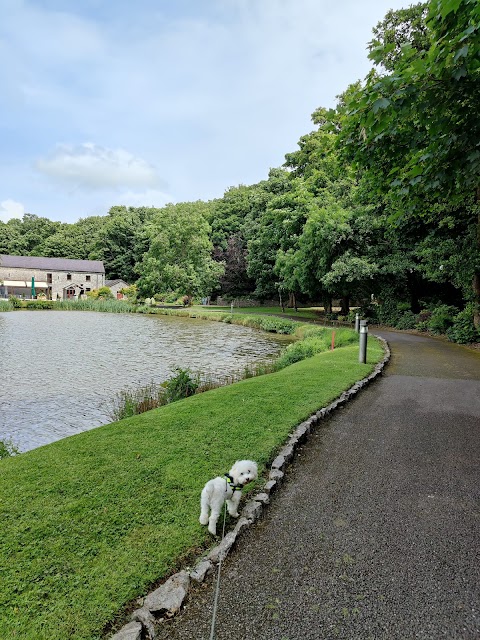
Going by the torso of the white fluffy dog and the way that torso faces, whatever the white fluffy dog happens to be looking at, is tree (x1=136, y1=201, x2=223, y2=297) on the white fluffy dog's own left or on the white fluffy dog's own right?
on the white fluffy dog's own left

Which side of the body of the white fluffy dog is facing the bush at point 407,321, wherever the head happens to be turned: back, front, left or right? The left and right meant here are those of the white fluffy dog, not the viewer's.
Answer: front

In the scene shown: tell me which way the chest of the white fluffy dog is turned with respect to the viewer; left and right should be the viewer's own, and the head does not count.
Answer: facing away from the viewer and to the right of the viewer

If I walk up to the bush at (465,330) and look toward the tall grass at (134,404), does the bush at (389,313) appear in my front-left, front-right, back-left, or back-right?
back-right

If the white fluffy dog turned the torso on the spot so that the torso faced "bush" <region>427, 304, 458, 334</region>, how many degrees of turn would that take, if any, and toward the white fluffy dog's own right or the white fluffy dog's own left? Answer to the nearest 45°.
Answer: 0° — it already faces it

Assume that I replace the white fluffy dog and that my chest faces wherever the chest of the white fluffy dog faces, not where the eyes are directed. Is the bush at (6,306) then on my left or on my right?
on my left

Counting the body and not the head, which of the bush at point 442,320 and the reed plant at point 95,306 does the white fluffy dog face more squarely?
the bush

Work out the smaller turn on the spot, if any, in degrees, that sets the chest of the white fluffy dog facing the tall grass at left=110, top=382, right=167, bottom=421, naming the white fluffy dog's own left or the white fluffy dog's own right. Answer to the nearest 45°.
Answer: approximately 45° to the white fluffy dog's own left

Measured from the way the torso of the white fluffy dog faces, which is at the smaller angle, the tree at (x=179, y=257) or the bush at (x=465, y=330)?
the bush

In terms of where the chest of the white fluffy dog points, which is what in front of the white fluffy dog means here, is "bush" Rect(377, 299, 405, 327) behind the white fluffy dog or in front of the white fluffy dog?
in front

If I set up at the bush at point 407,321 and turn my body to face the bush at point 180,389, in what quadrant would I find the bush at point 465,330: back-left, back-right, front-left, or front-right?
front-left

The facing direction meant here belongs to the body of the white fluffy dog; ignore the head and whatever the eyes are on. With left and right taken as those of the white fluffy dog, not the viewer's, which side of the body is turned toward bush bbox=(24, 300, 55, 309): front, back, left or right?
left
